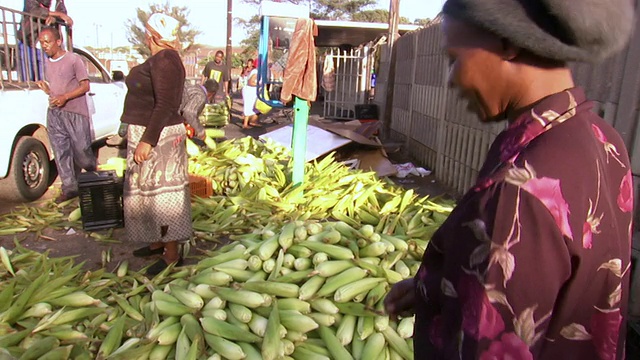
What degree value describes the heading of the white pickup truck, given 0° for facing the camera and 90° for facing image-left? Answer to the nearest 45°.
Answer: approximately 225°

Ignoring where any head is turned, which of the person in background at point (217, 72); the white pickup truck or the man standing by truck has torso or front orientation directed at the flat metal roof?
the white pickup truck

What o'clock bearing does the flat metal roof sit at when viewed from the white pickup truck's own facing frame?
The flat metal roof is roughly at 12 o'clock from the white pickup truck.

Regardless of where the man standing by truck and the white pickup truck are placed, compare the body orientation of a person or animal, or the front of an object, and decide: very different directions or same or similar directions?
very different directions

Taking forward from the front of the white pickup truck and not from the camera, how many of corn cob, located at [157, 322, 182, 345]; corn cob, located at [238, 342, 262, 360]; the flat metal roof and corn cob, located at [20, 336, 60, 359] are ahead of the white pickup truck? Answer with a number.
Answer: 1

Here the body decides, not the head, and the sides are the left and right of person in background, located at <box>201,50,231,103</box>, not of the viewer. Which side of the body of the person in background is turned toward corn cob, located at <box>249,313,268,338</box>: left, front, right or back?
front

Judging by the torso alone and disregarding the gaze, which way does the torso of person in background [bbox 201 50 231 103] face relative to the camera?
toward the camera

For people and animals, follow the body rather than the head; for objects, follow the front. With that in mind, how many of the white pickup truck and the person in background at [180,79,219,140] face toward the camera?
0

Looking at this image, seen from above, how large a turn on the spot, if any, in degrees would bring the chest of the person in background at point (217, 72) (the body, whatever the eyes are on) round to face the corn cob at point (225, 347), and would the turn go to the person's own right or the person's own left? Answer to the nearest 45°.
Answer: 0° — they already face it

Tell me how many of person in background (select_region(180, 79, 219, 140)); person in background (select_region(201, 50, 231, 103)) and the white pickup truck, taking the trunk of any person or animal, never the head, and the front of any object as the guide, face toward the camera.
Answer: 1

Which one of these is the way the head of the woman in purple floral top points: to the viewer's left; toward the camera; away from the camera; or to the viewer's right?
to the viewer's left
